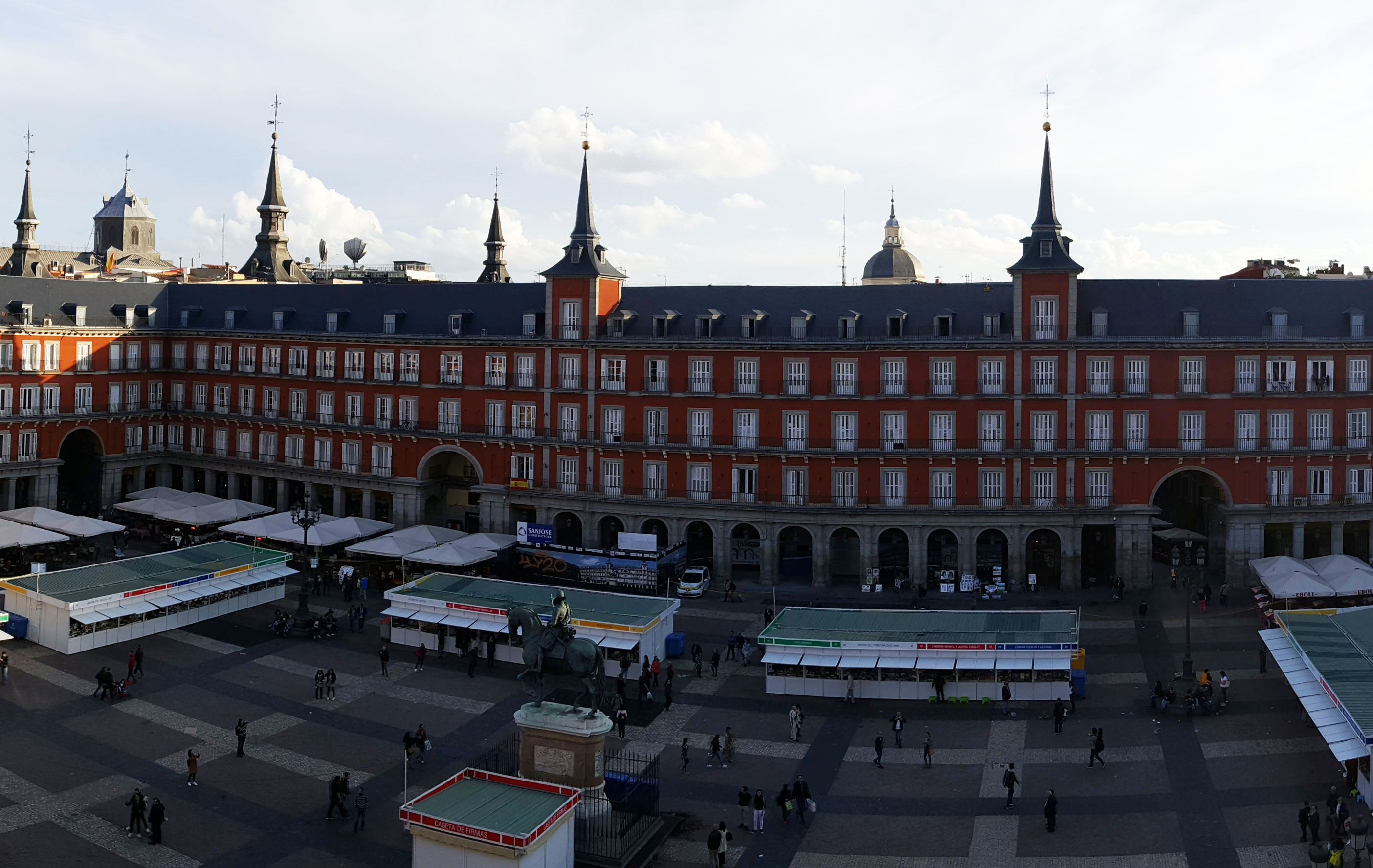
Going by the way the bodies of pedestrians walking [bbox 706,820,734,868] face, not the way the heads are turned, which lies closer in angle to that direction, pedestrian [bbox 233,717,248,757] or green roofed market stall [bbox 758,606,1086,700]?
the green roofed market stall

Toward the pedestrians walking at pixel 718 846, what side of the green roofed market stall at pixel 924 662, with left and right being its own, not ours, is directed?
front

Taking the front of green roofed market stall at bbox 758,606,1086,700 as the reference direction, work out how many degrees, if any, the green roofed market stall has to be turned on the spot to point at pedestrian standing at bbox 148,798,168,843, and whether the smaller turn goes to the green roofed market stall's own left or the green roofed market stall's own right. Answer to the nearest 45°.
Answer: approximately 45° to the green roofed market stall's own right

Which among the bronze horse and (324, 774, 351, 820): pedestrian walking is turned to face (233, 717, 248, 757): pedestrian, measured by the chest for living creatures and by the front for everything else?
the bronze horse

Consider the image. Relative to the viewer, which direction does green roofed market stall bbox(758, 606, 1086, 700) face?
toward the camera

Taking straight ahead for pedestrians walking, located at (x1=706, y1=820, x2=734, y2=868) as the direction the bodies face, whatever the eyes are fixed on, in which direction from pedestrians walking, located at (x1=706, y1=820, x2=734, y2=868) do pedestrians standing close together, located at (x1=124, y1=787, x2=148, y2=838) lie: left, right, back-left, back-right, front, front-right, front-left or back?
left

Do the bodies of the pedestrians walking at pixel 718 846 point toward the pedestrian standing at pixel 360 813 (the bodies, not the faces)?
no

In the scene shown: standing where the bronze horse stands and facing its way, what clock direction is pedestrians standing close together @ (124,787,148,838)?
The pedestrians standing close together is roughly at 11 o'clock from the bronze horse.

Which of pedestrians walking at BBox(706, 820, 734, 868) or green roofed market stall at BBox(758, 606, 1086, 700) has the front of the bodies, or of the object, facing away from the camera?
the pedestrians walking

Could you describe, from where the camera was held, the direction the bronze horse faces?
facing away from the viewer and to the left of the viewer

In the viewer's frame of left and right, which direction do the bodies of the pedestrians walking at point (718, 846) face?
facing away from the viewer

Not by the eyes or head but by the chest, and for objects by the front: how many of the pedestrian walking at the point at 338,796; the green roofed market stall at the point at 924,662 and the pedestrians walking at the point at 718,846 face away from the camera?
1
